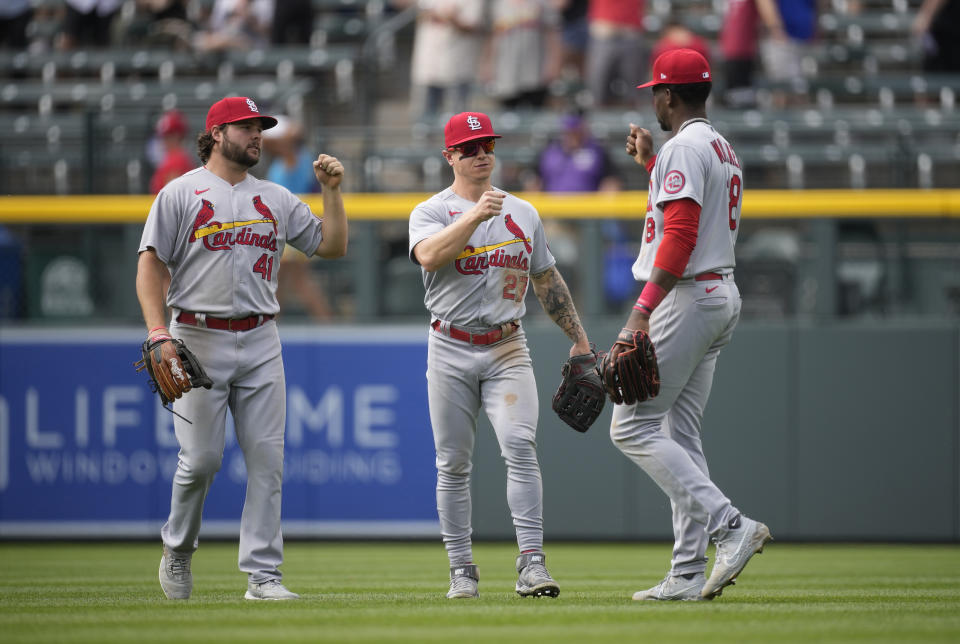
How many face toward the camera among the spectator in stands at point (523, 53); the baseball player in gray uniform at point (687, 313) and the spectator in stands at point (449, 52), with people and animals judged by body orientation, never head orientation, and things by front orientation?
2

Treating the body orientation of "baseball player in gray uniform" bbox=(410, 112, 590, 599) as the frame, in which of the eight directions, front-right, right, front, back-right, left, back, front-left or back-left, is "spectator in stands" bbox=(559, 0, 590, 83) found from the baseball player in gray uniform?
back

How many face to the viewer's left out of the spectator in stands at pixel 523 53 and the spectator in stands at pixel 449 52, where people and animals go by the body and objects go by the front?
0

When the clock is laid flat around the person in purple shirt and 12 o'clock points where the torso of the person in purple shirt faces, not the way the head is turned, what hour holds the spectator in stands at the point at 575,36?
The spectator in stands is roughly at 6 o'clock from the person in purple shirt.

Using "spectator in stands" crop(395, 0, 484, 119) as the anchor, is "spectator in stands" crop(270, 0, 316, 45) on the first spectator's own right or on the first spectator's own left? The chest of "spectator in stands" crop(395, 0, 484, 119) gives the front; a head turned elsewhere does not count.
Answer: on the first spectator's own right

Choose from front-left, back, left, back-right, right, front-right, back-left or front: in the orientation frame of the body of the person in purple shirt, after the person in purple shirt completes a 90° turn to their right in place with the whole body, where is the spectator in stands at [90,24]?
front-right

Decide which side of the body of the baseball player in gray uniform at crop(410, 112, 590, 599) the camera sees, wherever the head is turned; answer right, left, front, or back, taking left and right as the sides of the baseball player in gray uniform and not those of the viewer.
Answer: front

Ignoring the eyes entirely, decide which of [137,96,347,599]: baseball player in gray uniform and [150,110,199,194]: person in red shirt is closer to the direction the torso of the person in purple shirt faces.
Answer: the baseball player in gray uniform

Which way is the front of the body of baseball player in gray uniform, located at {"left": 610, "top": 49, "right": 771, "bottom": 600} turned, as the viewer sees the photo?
to the viewer's left

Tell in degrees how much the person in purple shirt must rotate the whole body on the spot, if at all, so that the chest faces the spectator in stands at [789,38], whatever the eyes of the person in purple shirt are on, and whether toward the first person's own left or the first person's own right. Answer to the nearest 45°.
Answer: approximately 135° to the first person's own left

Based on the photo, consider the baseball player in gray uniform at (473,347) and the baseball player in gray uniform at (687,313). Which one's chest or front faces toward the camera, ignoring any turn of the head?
the baseball player in gray uniform at (473,347)

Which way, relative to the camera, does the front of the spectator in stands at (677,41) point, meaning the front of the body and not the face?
toward the camera

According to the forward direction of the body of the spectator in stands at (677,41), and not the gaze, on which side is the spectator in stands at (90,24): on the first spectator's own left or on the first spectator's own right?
on the first spectator's own right

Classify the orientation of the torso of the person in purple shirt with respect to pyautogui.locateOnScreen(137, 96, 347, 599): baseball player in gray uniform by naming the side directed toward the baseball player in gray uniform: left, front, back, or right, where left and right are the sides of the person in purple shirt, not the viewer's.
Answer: front

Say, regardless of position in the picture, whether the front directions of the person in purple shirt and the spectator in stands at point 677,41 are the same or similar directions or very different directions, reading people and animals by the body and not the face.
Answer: same or similar directions
